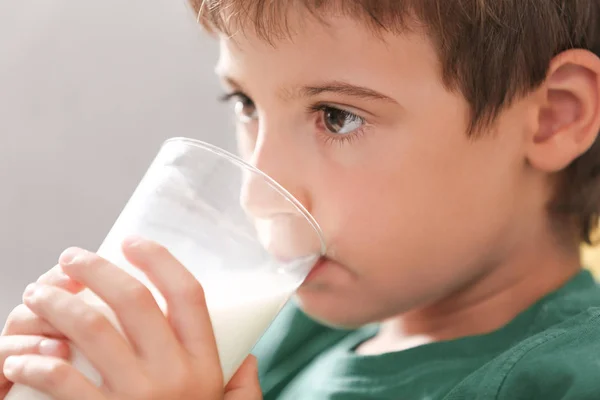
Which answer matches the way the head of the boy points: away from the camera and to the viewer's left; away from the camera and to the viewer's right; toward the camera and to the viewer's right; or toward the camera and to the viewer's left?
toward the camera and to the viewer's left
